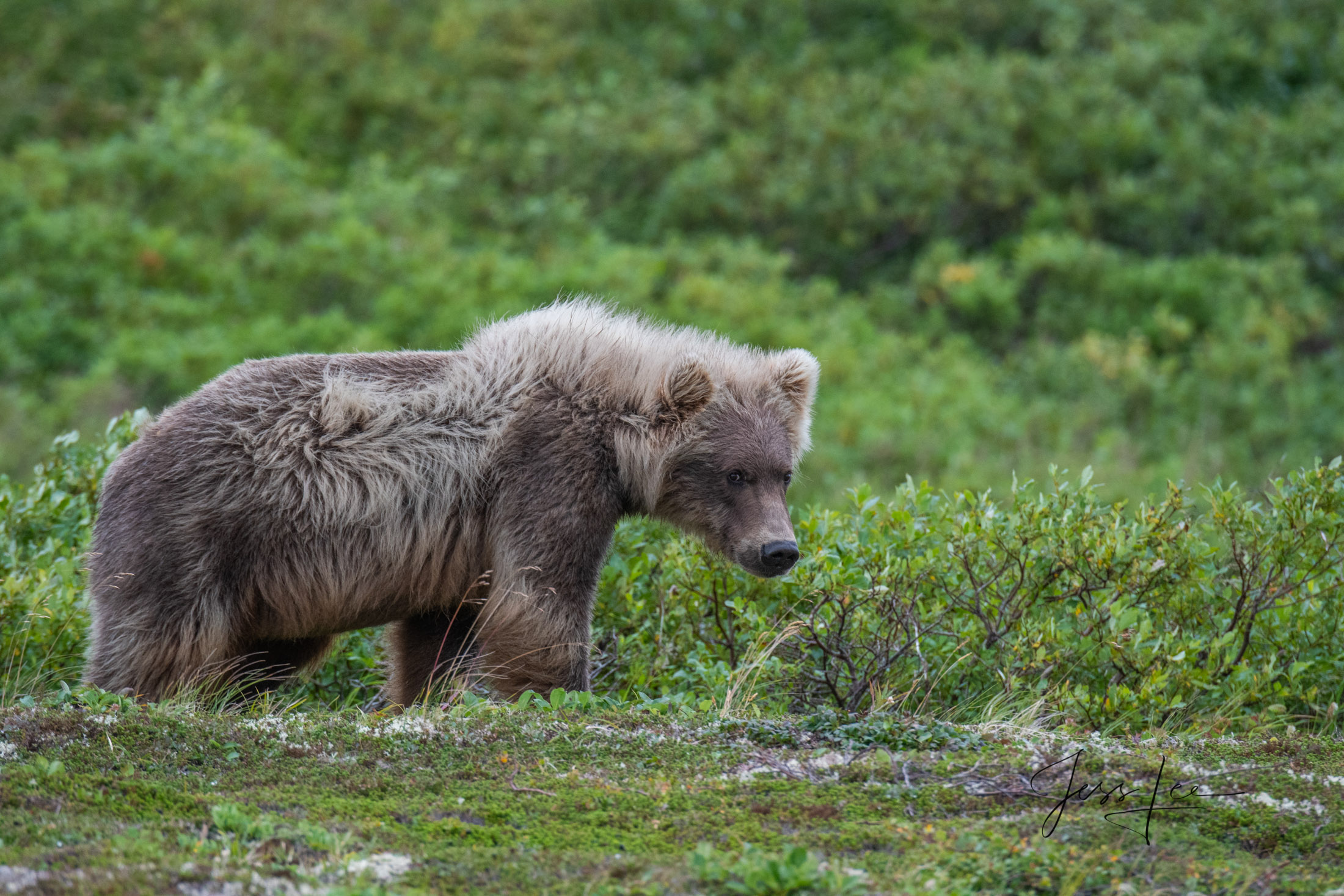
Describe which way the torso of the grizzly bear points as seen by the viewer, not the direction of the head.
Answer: to the viewer's right

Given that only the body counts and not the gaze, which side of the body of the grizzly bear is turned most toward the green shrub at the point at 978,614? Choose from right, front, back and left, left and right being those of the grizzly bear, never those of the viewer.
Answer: front

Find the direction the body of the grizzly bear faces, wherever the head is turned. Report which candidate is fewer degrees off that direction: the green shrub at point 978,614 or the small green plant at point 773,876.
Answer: the green shrub

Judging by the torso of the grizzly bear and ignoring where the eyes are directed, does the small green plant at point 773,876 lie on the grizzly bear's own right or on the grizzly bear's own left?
on the grizzly bear's own right
